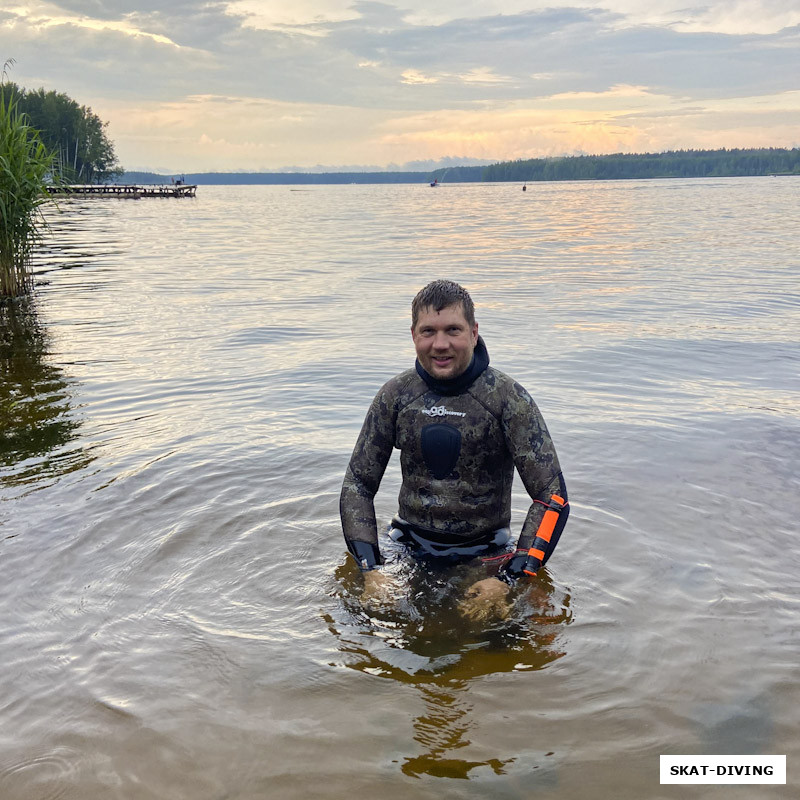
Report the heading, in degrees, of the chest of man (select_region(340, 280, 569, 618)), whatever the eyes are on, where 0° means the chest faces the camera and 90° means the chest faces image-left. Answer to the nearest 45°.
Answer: approximately 0°

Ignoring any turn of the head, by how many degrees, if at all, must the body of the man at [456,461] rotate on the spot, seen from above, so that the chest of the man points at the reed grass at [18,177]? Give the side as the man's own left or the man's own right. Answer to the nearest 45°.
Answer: approximately 135° to the man's own right
